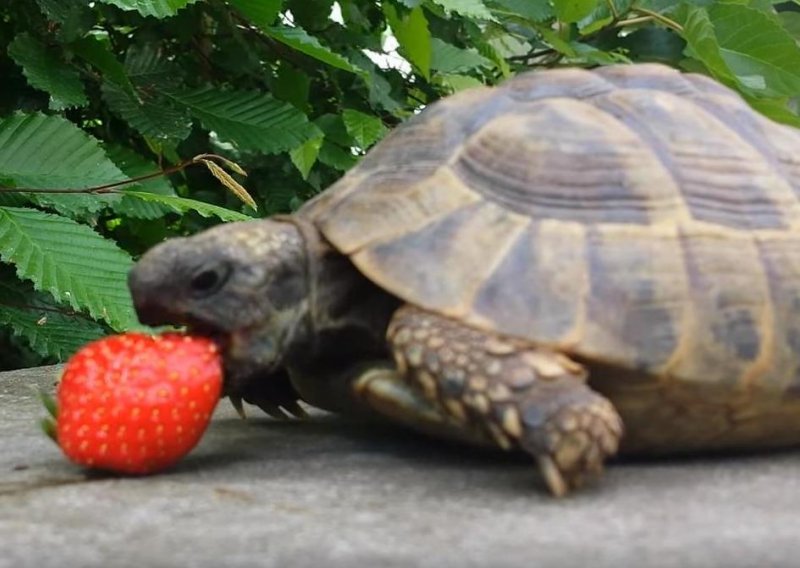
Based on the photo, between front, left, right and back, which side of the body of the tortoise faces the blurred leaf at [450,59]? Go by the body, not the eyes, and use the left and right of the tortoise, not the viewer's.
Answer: right

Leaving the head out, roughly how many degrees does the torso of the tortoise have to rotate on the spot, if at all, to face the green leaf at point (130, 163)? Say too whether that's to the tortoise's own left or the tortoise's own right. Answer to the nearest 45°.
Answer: approximately 45° to the tortoise's own right

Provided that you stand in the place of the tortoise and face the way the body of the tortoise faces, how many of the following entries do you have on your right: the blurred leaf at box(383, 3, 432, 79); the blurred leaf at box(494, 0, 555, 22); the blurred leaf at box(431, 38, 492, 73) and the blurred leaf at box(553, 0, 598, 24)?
4

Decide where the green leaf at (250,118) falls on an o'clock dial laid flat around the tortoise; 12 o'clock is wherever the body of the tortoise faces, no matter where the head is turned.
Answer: The green leaf is roughly at 2 o'clock from the tortoise.

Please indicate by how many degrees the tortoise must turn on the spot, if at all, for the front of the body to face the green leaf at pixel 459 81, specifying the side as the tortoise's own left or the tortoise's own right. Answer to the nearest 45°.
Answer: approximately 90° to the tortoise's own right

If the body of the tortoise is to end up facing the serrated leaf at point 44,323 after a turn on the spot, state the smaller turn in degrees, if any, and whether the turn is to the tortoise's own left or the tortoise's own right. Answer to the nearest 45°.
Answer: approximately 45° to the tortoise's own right

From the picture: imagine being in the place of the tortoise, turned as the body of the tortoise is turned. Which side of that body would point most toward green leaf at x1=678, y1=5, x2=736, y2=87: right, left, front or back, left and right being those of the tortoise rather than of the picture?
right

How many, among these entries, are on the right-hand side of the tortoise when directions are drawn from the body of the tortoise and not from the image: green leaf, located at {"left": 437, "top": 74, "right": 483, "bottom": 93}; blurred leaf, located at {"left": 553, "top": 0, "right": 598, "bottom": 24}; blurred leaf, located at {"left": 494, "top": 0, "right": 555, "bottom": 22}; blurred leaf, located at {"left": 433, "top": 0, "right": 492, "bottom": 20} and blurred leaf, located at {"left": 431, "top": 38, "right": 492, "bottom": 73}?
5

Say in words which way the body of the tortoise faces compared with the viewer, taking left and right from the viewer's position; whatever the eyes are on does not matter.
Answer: facing to the left of the viewer

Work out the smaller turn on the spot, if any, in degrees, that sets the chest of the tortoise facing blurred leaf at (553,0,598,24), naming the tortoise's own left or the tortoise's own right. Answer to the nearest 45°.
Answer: approximately 90° to the tortoise's own right

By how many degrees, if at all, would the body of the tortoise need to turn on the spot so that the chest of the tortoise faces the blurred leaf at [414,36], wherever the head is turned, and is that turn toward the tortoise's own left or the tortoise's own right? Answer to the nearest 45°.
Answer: approximately 90° to the tortoise's own right

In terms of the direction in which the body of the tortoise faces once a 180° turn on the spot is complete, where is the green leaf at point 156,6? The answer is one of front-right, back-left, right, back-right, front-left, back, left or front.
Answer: back-left

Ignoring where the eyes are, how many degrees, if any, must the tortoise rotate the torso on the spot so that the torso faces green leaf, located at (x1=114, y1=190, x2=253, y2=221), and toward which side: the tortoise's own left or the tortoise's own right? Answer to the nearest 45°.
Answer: approximately 45° to the tortoise's own right

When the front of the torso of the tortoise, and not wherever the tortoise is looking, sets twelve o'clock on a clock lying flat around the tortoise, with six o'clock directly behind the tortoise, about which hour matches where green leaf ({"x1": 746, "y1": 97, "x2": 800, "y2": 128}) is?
The green leaf is roughly at 4 o'clock from the tortoise.

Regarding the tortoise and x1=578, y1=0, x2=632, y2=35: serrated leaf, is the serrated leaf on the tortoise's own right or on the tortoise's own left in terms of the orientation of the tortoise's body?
on the tortoise's own right

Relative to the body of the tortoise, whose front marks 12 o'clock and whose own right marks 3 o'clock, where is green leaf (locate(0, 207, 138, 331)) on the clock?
The green leaf is roughly at 1 o'clock from the tortoise.
